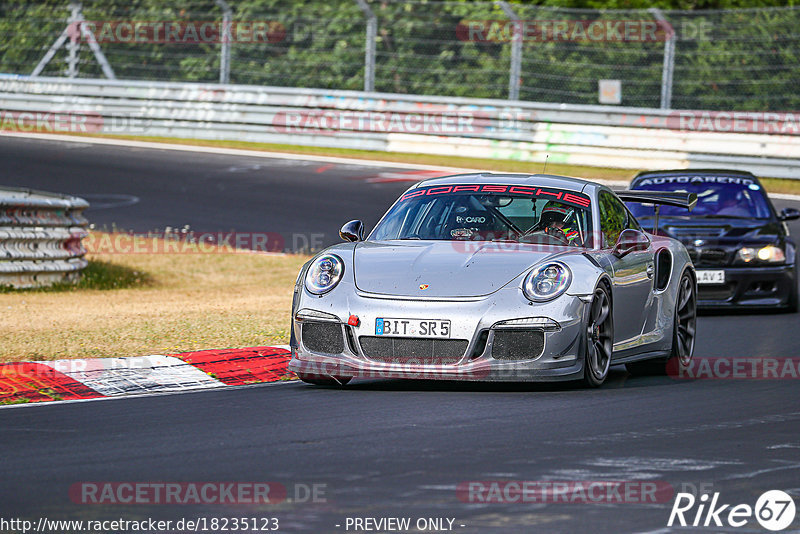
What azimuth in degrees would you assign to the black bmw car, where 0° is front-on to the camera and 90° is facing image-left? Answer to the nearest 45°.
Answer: approximately 0°

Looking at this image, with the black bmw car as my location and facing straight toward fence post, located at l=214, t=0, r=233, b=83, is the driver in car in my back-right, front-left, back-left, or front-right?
back-left

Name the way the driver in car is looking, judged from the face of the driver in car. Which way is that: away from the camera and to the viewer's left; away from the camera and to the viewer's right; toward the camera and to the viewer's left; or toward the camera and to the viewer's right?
toward the camera and to the viewer's left

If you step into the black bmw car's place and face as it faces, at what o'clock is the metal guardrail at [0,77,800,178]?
The metal guardrail is roughly at 5 o'clock from the black bmw car.

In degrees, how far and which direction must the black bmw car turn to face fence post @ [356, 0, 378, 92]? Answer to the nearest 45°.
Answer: approximately 135° to its right

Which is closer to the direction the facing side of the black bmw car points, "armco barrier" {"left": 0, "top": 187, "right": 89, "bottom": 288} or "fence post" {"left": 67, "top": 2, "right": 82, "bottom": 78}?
the armco barrier

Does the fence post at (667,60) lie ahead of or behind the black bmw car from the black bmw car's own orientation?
behind

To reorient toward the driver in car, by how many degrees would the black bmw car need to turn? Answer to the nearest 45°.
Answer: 0° — it already faces them

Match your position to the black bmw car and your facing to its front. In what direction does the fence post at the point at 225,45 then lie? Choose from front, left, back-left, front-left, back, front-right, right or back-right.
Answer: back-right

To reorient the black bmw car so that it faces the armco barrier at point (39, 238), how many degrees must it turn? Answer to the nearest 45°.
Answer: approximately 90° to its right

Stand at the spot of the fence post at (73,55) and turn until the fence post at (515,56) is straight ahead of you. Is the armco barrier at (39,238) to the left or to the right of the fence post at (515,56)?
right

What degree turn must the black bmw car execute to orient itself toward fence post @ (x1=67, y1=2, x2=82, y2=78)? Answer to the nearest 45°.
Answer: approximately 135° to its right

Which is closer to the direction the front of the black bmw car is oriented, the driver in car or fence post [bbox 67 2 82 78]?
the driver in car
